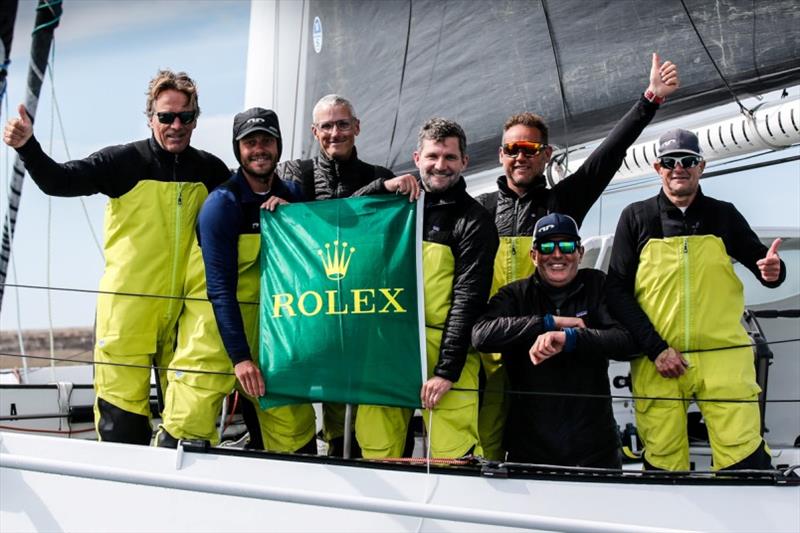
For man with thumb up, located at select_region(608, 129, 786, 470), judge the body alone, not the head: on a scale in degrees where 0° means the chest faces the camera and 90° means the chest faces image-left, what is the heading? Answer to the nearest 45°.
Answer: approximately 0°

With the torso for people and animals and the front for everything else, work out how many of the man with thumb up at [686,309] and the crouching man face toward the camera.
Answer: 2

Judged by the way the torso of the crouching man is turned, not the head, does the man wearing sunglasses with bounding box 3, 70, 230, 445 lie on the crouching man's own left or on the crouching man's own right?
on the crouching man's own right

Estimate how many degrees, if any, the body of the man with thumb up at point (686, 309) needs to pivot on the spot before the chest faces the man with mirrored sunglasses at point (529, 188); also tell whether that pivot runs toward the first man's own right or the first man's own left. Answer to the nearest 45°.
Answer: approximately 90° to the first man's own right

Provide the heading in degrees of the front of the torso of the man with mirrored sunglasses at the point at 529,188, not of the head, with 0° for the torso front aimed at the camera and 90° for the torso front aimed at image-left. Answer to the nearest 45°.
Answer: approximately 0°
